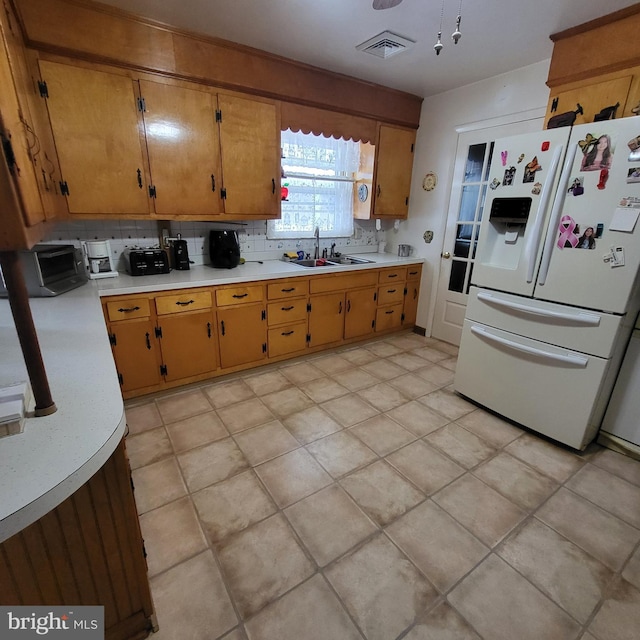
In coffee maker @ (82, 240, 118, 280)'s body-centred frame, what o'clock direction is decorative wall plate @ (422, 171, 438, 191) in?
The decorative wall plate is roughly at 9 o'clock from the coffee maker.

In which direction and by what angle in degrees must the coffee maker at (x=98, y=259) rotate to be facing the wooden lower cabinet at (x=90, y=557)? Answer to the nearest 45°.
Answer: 0° — it already faces it

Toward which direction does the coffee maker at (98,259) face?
toward the camera

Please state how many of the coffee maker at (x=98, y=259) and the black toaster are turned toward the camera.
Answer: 2

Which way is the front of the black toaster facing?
toward the camera

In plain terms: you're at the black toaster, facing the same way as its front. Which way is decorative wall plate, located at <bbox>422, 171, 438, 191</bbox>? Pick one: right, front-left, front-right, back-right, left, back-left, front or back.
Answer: left

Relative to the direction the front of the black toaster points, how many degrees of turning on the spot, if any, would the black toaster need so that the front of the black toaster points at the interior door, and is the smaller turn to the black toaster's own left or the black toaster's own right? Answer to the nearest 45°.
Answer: approximately 90° to the black toaster's own left

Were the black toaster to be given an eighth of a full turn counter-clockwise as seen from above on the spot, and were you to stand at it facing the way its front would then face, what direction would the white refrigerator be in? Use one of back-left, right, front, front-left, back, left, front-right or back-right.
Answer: front

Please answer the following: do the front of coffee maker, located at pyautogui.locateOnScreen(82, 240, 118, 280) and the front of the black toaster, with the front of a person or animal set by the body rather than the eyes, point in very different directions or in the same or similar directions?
same or similar directions

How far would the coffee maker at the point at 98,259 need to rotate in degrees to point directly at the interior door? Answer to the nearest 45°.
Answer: approximately 90° to its left

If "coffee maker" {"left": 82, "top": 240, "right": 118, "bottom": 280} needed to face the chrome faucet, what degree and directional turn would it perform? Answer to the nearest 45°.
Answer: approximately 90° to its left
